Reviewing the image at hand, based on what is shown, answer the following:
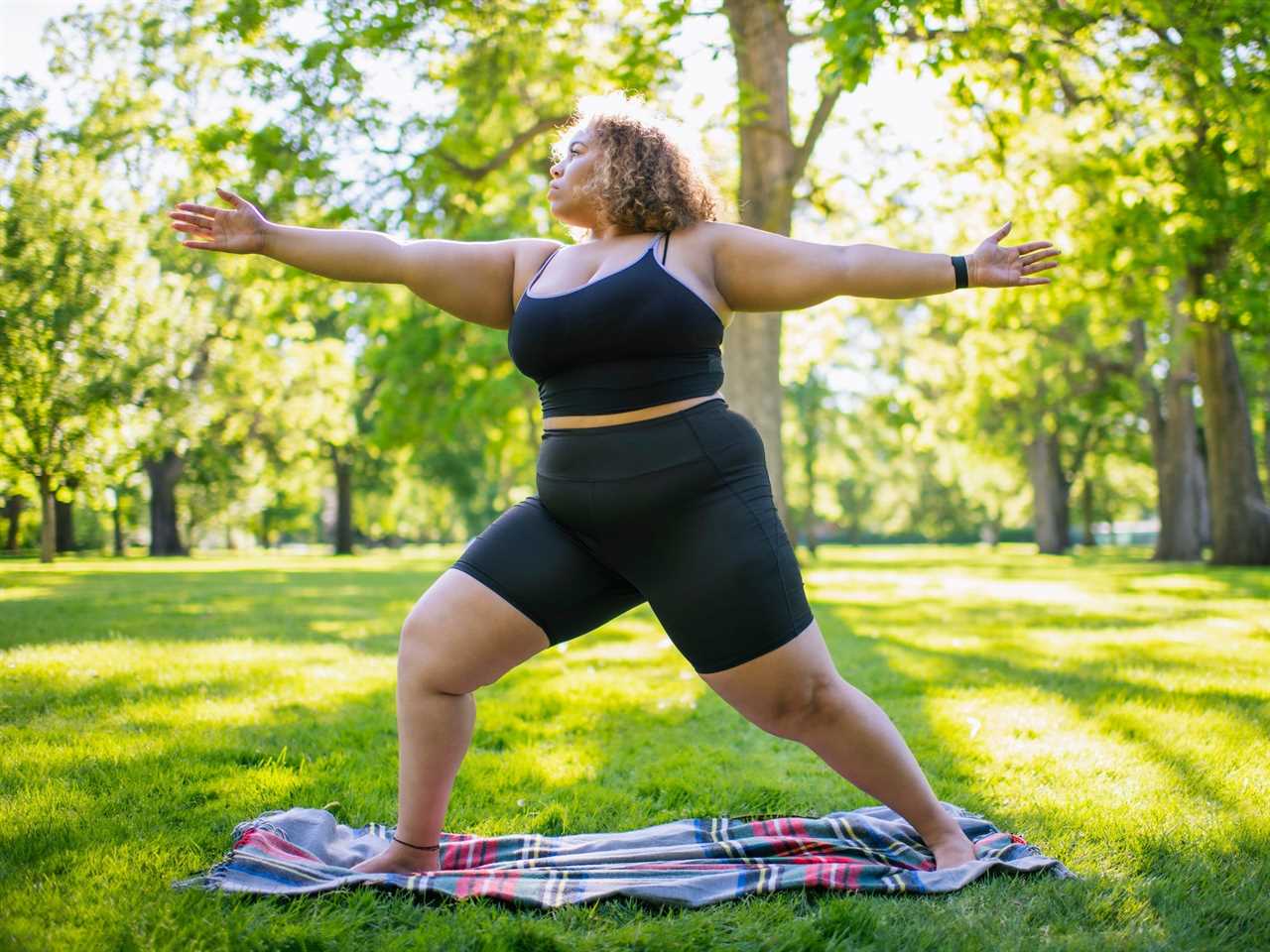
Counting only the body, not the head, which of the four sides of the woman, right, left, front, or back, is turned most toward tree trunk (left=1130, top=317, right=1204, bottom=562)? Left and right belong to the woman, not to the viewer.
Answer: back

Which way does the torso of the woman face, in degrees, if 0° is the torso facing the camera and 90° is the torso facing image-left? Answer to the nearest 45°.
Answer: approximately 45°

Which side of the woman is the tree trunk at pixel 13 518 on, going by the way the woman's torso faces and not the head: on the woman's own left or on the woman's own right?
on the woman's own right

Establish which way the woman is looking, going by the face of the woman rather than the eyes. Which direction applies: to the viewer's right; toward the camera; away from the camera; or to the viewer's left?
to the viewer's left

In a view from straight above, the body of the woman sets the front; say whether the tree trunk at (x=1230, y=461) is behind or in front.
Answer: behind
